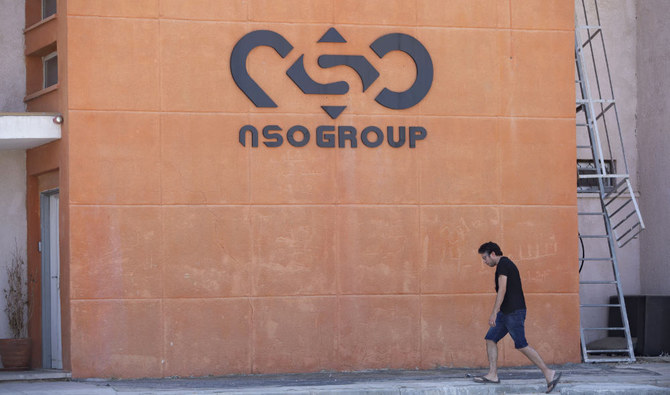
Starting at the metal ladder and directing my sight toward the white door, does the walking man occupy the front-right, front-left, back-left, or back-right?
front-left

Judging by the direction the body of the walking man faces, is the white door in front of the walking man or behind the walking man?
in front

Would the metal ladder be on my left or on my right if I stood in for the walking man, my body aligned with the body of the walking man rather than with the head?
on my right

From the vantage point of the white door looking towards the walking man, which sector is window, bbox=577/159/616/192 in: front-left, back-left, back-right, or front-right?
front-left

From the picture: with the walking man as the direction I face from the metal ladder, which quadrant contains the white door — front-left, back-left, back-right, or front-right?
front-right

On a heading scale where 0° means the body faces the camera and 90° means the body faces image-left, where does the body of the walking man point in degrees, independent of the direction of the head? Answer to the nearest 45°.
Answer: approximately 90°
